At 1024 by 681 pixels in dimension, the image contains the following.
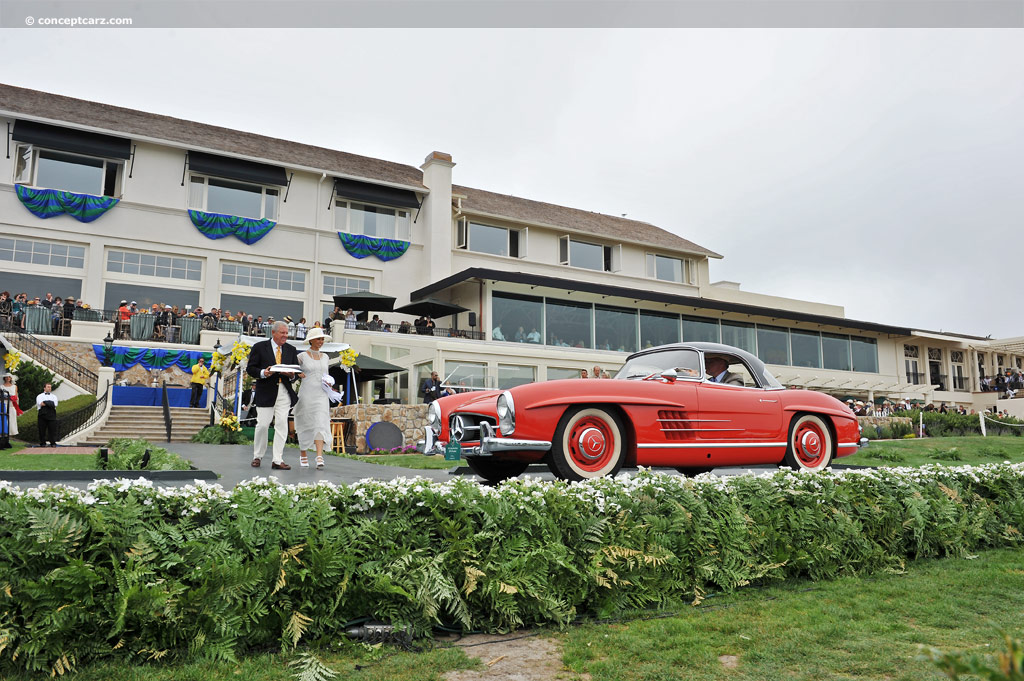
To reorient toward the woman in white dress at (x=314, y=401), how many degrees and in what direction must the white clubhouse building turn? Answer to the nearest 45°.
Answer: approximately 45° to its right

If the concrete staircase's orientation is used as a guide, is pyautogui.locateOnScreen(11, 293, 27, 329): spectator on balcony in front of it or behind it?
behind

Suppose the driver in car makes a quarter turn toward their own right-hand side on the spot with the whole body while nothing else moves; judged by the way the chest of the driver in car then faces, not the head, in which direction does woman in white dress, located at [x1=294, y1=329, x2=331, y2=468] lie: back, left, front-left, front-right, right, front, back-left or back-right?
front-left

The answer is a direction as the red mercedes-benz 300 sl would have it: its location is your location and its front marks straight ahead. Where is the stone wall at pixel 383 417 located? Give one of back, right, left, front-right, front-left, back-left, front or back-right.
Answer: right

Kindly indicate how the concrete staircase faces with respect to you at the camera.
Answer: facing the viewer

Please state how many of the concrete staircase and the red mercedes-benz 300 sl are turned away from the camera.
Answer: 0

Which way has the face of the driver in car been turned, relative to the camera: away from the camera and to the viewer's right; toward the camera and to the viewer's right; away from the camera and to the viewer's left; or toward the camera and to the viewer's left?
toward the camera and to the viewer's left

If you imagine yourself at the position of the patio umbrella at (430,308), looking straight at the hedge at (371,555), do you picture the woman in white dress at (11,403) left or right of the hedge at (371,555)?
right

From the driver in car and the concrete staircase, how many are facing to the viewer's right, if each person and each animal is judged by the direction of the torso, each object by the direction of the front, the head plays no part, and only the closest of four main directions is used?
0

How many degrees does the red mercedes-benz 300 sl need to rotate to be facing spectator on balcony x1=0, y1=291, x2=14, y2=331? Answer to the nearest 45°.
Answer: approximately 90° to its right

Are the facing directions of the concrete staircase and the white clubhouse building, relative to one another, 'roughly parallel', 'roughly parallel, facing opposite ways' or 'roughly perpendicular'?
roughly parallel

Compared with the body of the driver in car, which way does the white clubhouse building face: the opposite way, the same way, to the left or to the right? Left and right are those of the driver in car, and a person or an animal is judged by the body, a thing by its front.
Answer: to the left

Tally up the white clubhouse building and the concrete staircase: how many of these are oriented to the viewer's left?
0

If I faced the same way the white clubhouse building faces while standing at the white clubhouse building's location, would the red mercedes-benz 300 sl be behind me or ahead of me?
ahead

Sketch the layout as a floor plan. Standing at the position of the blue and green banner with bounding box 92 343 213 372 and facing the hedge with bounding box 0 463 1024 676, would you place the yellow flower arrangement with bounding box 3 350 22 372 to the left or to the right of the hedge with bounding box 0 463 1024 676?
right

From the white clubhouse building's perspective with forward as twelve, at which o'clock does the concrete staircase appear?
The concrete staircase is roughly at 2 o'clock from the white clubhouse building.

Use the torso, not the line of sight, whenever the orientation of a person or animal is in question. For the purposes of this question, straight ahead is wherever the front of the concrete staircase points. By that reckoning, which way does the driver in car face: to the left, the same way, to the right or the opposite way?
to the right

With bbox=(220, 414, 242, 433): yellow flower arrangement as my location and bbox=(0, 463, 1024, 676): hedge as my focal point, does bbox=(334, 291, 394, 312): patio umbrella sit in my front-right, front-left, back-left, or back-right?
back-left
